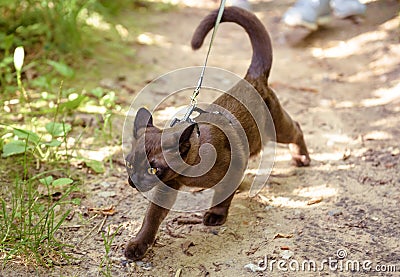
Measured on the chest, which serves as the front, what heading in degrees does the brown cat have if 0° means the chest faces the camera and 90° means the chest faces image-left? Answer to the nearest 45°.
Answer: approximately 45°
